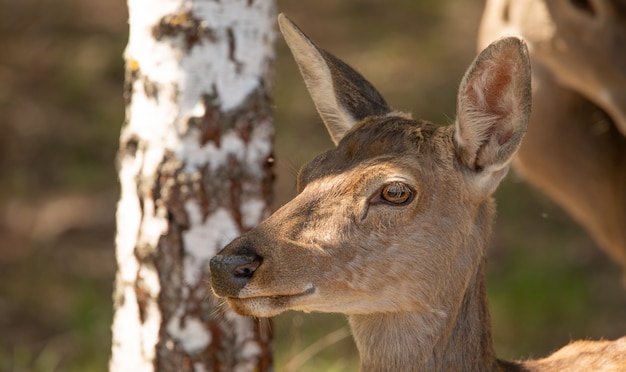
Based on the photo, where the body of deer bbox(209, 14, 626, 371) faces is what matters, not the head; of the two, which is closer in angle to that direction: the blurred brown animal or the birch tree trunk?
the birch tree trunk

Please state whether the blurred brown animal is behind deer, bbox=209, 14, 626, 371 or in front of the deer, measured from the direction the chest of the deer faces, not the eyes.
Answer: behind

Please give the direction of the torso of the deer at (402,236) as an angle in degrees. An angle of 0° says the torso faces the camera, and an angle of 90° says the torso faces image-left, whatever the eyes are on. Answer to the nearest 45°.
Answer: approximately 45°
